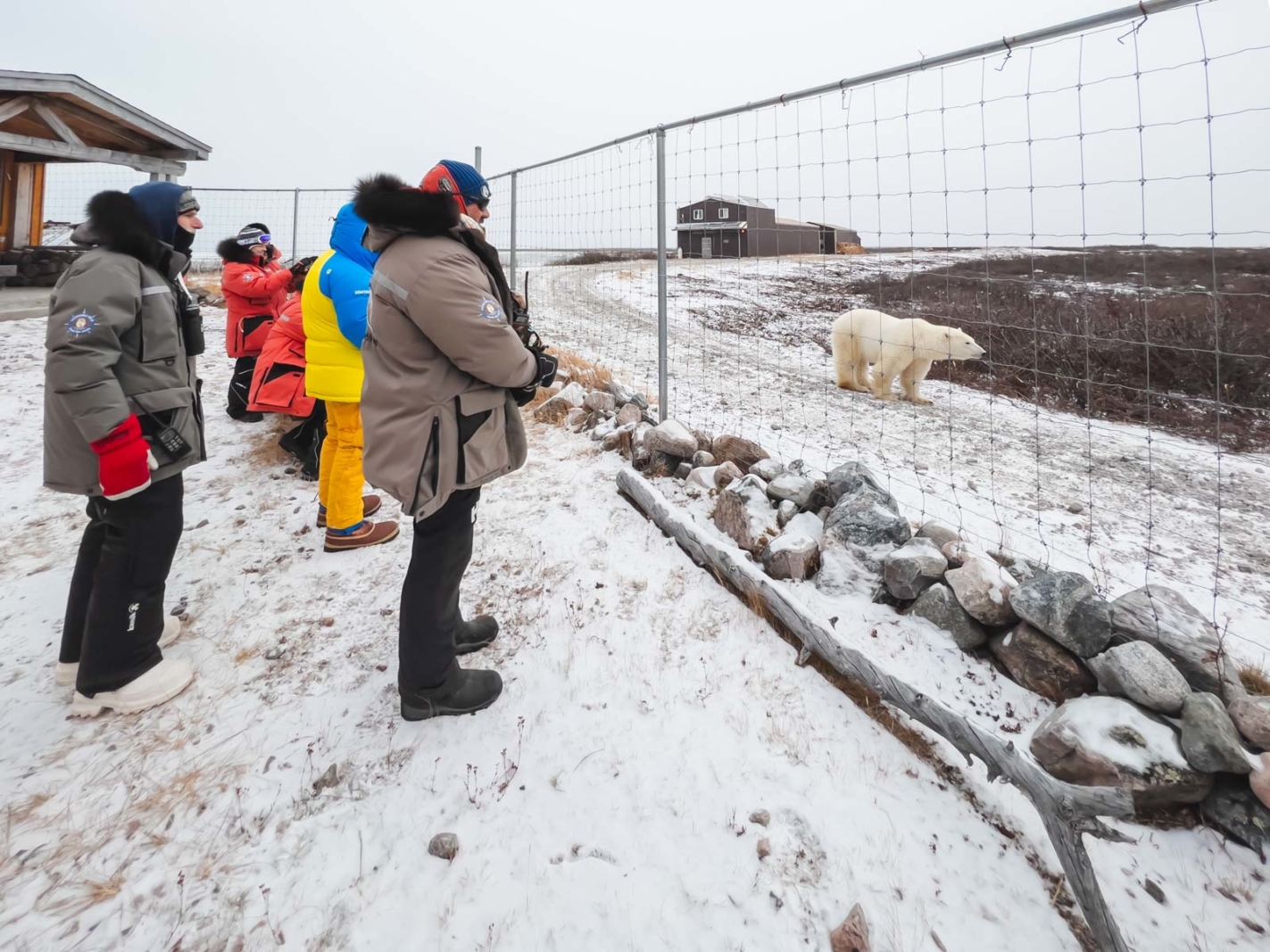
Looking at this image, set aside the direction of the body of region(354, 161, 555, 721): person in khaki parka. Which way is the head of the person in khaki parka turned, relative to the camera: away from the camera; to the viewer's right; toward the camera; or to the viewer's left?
to the viewer's right

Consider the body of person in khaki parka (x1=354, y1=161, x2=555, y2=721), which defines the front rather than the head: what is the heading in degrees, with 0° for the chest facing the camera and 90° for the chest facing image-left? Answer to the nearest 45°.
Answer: approximately 270°

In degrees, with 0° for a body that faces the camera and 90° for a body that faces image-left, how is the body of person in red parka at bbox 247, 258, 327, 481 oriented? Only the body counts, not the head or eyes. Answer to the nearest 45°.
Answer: approximately 270°

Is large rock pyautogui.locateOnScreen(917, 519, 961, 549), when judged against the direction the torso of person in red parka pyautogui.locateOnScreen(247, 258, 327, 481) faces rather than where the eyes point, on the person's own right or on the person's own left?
on the person's own right
